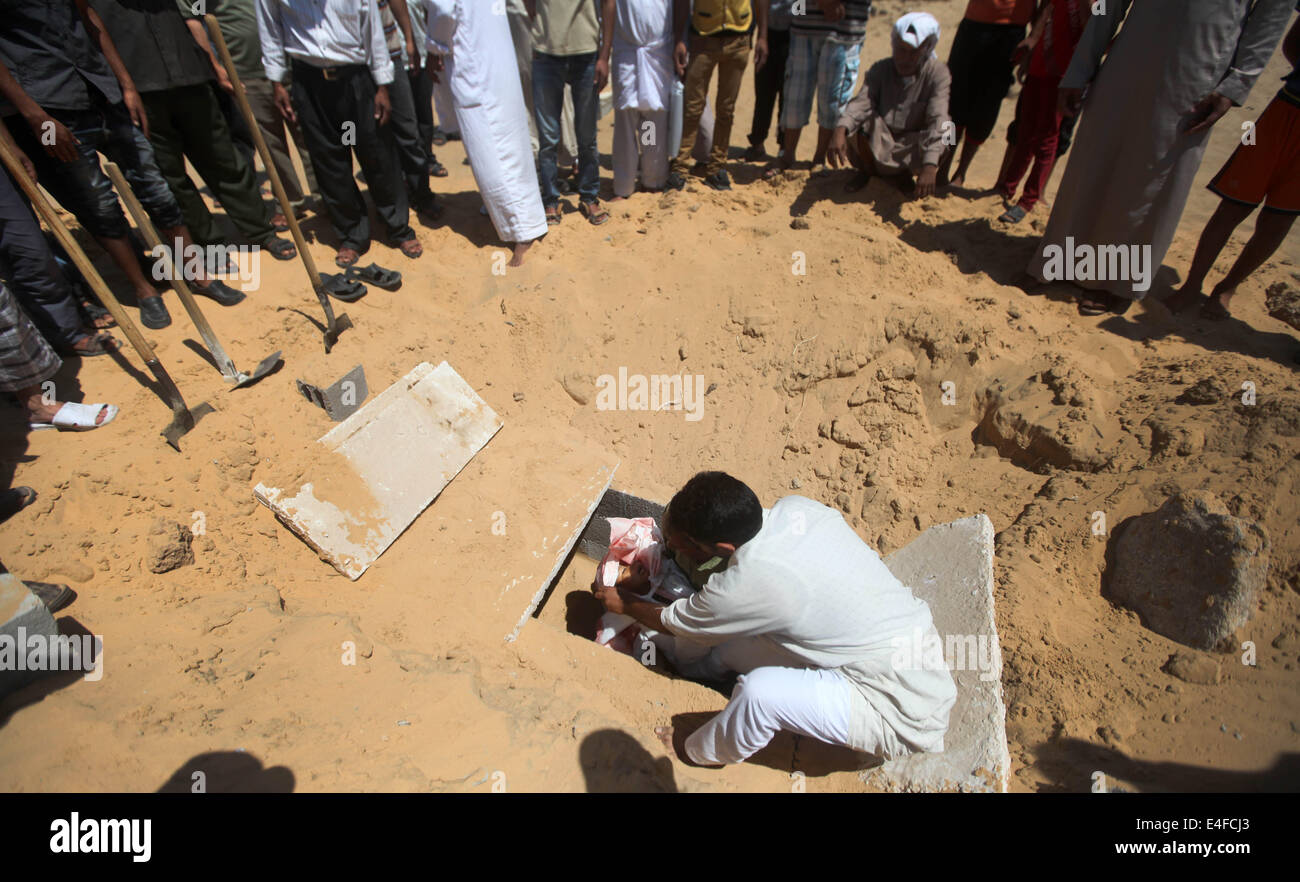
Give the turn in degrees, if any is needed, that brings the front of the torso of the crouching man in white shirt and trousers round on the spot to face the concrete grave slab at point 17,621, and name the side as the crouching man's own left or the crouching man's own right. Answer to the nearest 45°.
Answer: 0° — they already face it

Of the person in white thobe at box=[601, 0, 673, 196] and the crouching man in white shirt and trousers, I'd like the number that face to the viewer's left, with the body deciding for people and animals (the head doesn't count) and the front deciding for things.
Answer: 1

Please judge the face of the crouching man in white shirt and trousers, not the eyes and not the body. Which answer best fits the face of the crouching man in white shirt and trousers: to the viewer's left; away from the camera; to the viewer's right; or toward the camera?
to the viewer's left

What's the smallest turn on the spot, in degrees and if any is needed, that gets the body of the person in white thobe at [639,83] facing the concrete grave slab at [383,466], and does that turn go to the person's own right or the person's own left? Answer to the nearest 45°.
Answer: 0° — they already face it

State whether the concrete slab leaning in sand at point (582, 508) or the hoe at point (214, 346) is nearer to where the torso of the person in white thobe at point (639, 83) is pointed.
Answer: the concrete slab leaning in sand

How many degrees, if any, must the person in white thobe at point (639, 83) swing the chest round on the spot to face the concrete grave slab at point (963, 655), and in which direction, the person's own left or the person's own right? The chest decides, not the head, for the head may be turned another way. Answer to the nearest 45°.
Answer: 0° — they already face it

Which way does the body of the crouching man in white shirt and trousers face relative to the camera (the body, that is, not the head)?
to the viewer's left

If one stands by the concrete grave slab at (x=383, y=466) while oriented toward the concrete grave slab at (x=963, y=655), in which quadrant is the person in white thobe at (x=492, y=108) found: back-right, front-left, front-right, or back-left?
back-left

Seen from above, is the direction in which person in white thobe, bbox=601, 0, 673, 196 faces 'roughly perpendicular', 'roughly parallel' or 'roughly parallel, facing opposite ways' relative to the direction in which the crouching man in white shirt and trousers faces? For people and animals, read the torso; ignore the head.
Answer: roughly perpendicular

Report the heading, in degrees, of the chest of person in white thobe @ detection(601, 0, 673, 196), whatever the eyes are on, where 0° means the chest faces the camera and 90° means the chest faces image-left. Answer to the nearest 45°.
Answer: approximately 0°
